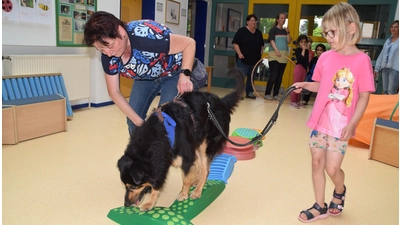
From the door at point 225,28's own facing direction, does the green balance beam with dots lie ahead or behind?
ahead

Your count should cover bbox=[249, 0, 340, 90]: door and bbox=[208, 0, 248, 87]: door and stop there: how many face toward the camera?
2

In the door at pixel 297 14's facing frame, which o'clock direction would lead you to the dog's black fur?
The dog's black fur is roughly at 12 o'clock from the door.

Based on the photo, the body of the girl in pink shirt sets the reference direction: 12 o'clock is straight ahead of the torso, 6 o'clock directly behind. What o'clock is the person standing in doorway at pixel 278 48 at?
The person standing in doorway is roughly at 4 o'clock from the girl in pink shirt.

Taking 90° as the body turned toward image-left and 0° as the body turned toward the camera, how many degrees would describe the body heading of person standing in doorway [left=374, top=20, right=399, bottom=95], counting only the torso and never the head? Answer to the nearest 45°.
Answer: approximately 45°

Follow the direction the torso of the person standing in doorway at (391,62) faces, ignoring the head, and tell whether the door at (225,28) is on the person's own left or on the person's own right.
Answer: on the person's own right

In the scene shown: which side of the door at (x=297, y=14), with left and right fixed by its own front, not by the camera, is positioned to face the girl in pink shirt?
front

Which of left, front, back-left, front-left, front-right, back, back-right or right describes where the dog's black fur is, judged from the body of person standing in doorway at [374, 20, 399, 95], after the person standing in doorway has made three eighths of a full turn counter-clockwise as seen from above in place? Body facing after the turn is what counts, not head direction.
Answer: right

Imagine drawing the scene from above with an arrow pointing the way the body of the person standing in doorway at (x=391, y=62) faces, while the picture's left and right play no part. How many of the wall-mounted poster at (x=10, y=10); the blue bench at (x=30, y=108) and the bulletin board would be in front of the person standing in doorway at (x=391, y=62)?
3

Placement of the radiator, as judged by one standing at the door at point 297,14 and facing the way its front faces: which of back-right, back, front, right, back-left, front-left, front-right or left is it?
front-right

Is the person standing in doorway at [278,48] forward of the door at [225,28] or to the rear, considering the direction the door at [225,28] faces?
forward

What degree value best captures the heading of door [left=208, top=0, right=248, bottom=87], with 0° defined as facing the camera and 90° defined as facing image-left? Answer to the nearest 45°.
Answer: approximately 0°

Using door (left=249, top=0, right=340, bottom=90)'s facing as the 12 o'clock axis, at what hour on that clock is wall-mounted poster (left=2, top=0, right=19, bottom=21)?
The wall-mounted poster is roughly at 1 o'clock from the door.

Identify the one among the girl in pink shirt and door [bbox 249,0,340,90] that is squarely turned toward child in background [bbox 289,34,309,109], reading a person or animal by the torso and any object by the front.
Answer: the door
